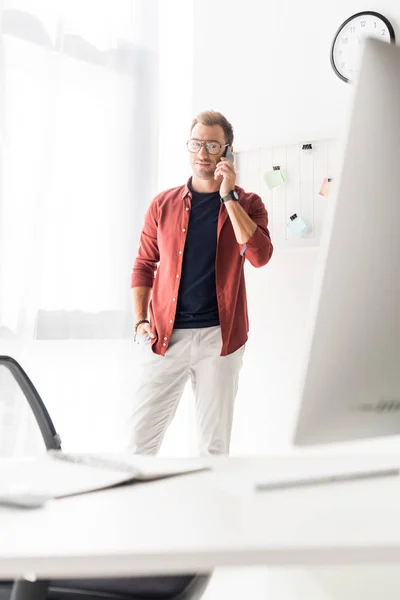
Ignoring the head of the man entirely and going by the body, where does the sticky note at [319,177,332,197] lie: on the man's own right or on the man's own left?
on the man's own left

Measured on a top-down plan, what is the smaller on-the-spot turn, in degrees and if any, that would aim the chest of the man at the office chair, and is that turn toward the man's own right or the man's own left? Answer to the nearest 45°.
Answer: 0° — they already face it

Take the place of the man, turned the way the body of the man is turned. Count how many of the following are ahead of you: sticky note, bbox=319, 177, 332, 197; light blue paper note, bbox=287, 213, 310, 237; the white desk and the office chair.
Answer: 2

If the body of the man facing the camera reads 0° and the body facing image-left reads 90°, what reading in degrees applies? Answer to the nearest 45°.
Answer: approximately 0°

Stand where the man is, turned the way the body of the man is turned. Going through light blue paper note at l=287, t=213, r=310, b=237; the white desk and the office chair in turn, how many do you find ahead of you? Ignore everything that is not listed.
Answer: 2

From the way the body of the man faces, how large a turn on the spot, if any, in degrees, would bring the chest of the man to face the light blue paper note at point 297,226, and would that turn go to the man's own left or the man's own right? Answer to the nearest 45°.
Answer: approximately 135° to the man's own left

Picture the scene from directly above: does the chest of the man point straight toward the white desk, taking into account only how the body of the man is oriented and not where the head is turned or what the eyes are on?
yes
